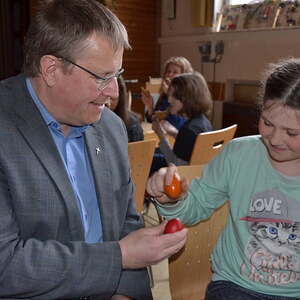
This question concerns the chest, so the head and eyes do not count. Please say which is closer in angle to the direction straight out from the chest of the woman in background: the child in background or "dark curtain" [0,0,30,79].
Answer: the child in background

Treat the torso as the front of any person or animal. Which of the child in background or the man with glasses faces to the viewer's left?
the child in background

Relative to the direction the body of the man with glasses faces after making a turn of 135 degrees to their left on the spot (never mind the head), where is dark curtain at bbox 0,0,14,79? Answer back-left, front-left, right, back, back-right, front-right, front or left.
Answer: front

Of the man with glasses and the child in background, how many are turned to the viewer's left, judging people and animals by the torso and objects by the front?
1

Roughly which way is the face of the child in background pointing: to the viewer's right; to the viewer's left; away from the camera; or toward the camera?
to the viewer's left

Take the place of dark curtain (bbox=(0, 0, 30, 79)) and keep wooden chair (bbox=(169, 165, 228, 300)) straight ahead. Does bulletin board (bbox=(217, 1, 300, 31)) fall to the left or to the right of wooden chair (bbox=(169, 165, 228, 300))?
left

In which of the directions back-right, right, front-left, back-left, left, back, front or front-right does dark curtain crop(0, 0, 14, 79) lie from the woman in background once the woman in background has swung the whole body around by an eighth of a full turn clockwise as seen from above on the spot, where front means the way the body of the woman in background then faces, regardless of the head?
front-right

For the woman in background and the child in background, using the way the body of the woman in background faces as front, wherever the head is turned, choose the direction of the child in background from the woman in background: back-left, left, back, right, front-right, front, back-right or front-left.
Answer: front-left

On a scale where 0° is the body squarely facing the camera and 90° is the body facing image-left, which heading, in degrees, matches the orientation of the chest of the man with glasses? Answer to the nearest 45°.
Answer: approximately 315°

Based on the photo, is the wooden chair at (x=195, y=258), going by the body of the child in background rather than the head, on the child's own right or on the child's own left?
on the child's own left

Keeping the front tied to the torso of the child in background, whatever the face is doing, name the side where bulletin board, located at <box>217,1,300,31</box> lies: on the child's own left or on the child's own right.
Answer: on the child's own right

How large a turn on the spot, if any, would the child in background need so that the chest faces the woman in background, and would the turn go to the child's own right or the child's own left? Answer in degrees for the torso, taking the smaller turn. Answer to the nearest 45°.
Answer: approximately 90° to the child's own right

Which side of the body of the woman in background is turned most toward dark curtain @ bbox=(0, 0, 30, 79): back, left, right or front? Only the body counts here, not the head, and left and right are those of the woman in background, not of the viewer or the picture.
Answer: right

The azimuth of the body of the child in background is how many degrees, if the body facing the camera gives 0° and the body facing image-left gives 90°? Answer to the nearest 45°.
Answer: approximately 90°

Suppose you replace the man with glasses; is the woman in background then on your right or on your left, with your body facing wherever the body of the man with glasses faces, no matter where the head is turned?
on your left

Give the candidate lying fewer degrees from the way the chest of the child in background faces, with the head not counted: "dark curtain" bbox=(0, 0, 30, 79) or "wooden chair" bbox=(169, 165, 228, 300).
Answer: the dark curtain

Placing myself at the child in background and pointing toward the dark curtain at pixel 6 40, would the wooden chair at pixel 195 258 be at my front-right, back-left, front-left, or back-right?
back-left
